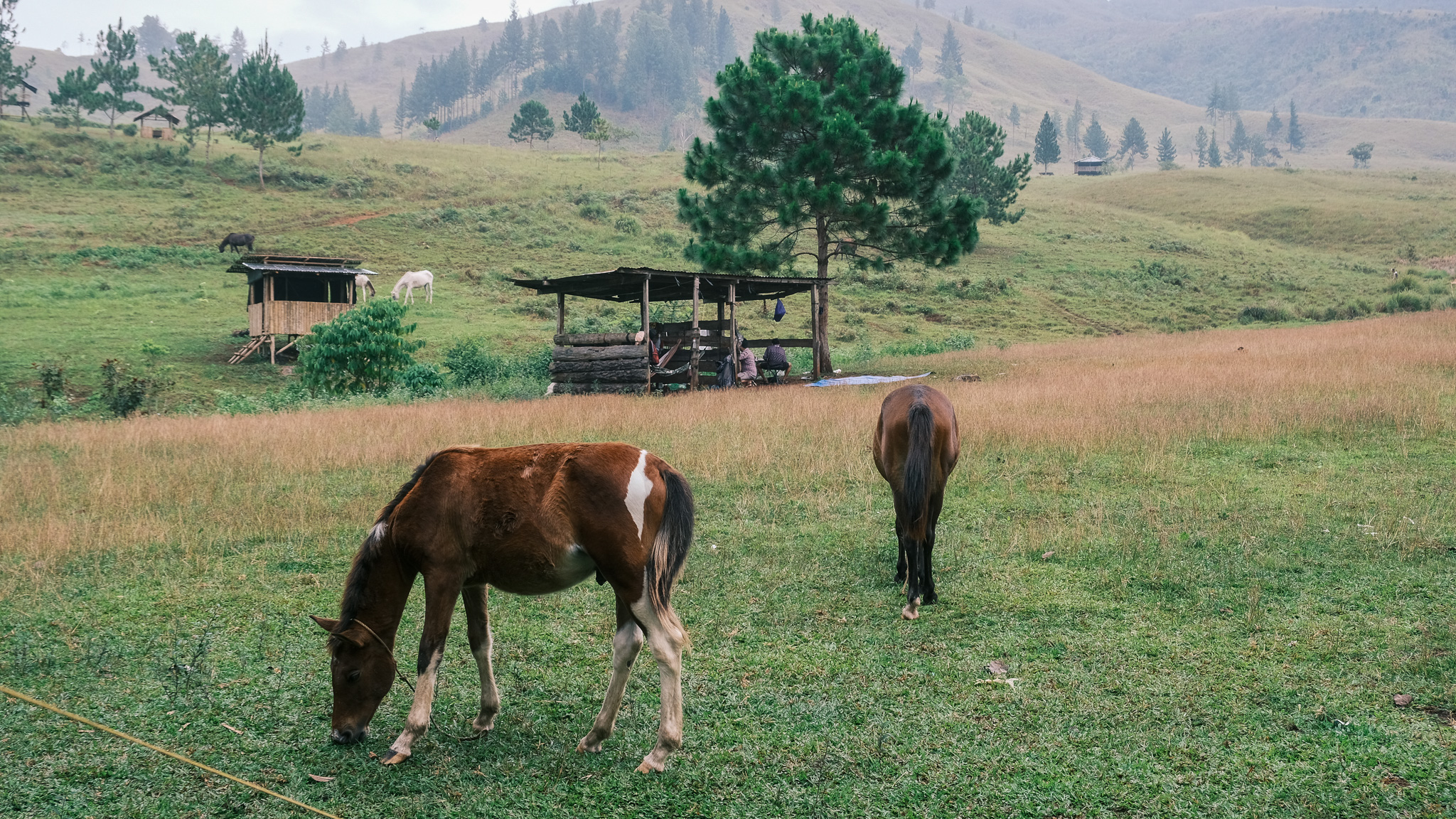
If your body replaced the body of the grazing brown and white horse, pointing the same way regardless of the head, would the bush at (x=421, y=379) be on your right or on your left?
on your right

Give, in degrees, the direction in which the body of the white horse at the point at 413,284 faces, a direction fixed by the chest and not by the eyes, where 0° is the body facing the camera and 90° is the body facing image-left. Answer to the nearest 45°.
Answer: approximately 90°

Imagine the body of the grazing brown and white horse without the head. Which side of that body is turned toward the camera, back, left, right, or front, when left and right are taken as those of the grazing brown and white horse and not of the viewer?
left

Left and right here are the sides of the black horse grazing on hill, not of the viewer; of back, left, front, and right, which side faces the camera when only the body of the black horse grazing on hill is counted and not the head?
left

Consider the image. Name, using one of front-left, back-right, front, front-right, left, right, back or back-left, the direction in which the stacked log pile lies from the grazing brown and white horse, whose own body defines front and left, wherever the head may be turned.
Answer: right

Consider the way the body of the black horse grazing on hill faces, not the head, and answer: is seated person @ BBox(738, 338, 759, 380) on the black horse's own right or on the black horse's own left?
on the black horse's own left

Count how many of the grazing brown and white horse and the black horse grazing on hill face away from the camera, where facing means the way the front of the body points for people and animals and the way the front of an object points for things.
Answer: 0

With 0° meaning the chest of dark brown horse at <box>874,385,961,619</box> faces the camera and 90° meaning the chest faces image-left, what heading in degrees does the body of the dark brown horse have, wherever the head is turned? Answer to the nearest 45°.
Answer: approximately 180°

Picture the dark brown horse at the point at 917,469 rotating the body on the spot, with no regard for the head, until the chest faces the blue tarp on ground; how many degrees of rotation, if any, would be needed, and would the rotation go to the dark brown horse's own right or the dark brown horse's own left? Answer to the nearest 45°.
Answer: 0° — it already faces it

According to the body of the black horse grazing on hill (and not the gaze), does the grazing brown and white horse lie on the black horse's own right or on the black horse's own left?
on the black horse's own left

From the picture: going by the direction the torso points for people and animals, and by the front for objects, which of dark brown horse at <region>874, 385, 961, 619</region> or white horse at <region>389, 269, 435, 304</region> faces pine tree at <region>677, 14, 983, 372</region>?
the dark brown horse
